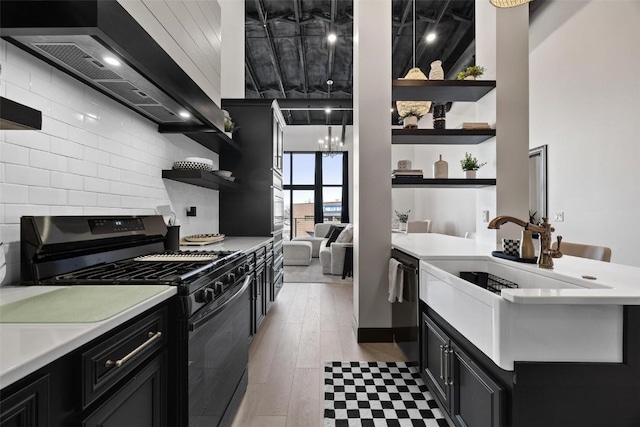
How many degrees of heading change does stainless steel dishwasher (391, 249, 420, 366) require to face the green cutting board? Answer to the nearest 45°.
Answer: approximately 45° to its left

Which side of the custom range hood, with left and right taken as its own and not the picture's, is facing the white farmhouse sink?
front

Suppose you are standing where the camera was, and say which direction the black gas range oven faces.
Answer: facing the viewer and to the right of the viewer

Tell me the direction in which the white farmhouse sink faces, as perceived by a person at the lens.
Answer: facing the viewer and to the left of the viewer

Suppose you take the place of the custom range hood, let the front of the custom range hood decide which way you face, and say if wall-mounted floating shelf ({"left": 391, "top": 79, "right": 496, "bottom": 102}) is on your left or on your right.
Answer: on your left

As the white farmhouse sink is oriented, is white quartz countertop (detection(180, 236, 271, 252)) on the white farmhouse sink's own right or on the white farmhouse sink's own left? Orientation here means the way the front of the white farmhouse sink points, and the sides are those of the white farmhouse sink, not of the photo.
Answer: on the white farmhouse sink's own right

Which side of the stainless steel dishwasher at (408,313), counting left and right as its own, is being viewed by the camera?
left

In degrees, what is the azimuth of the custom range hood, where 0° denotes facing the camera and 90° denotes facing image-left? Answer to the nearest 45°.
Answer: approximately 315°

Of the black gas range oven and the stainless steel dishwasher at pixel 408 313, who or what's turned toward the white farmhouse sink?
the black gas range oven

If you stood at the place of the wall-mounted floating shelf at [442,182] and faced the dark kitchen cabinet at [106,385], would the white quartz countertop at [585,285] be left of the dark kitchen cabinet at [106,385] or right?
left
